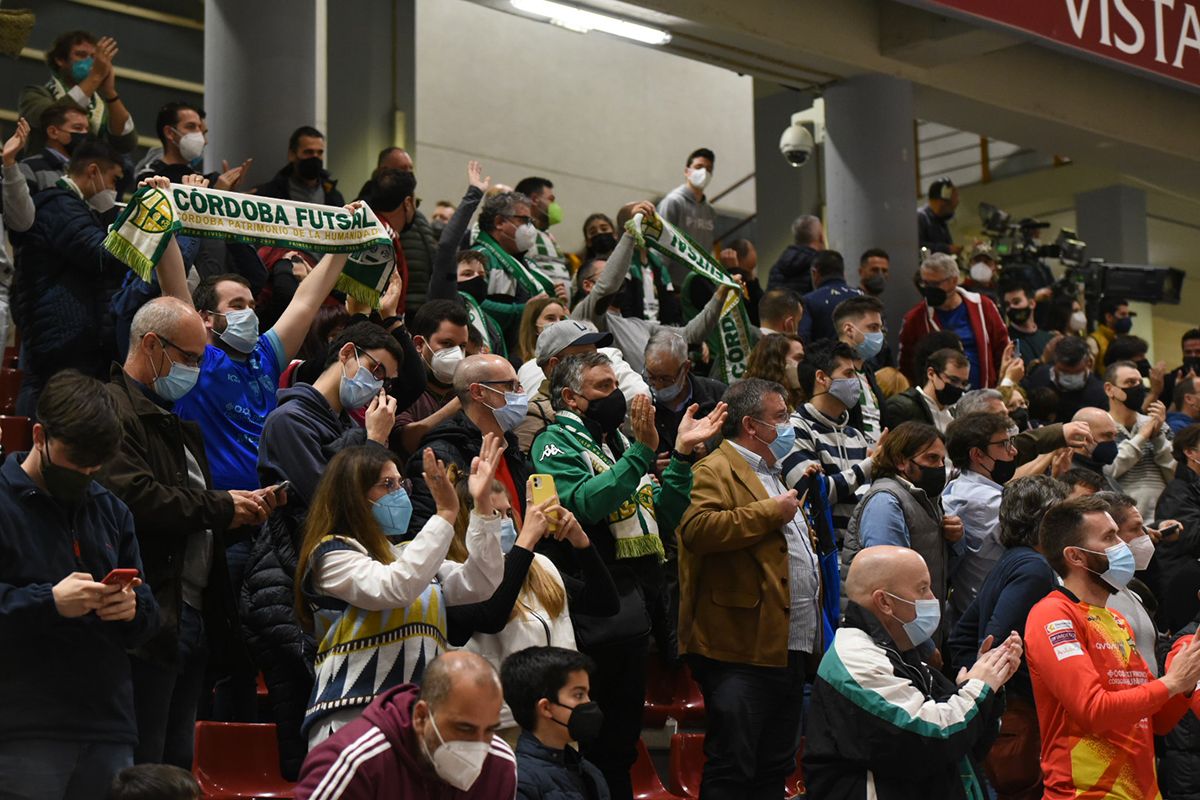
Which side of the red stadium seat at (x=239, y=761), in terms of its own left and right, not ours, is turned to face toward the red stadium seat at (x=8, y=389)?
back

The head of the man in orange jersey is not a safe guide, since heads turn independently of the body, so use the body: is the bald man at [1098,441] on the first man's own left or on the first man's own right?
on the first man's own left

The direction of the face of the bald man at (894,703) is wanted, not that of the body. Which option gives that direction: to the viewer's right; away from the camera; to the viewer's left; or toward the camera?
to the viewer's right

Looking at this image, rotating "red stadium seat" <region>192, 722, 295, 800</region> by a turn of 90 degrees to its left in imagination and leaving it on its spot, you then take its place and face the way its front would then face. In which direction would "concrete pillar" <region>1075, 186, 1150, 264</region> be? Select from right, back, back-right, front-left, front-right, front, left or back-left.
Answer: front

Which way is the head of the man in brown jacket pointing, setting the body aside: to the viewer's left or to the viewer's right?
to the viewer's right

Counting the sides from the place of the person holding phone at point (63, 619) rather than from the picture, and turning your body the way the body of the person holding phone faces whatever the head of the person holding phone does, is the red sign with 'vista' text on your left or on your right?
on your left
